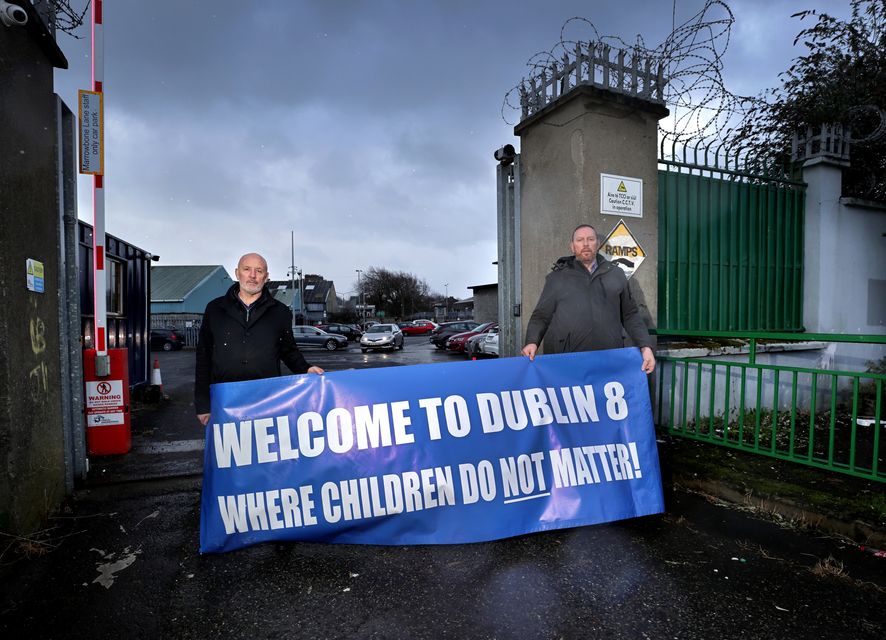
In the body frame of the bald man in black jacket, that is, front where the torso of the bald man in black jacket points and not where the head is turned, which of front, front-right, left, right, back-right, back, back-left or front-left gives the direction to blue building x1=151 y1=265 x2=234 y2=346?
back

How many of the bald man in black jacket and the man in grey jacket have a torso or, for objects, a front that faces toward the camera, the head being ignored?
2

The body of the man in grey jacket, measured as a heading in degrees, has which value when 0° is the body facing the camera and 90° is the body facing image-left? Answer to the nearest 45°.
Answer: approximately 0°

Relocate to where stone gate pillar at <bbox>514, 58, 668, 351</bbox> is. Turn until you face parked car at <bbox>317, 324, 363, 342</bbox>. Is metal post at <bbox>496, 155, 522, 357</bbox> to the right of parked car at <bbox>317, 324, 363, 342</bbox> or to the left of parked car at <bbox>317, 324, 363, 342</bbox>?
left

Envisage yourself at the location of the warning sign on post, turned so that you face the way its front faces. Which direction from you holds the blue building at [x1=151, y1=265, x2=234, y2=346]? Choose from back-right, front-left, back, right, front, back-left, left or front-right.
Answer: back

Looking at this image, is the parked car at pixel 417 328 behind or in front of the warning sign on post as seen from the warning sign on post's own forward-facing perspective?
behind

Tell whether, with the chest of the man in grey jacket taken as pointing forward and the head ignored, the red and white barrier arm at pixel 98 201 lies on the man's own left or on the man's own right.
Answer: on the man's own right

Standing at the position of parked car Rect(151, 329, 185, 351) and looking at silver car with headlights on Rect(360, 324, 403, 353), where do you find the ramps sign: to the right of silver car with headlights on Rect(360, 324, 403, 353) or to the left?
right

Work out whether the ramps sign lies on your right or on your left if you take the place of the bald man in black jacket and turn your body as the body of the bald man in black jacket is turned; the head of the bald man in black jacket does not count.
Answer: on your left

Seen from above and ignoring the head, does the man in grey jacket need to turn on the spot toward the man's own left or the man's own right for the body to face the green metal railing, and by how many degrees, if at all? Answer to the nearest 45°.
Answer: approximately 135° to the man's own left
